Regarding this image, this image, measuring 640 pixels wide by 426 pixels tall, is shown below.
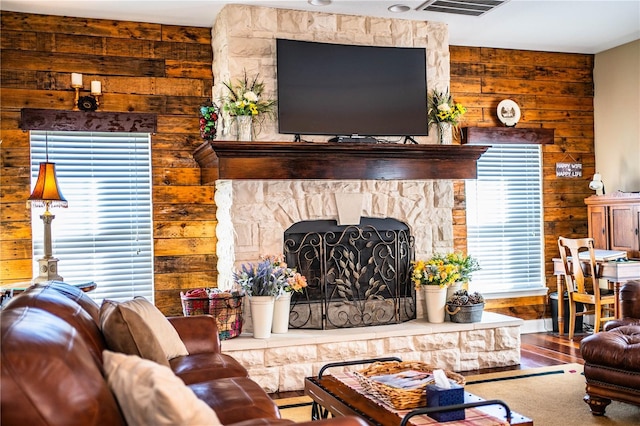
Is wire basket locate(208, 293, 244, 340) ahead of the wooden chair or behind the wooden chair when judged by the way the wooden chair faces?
behind

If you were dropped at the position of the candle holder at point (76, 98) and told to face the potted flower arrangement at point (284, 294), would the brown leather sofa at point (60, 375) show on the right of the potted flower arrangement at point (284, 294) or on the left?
right

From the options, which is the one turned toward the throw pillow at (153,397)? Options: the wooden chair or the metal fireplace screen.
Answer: the metal fireplace screen

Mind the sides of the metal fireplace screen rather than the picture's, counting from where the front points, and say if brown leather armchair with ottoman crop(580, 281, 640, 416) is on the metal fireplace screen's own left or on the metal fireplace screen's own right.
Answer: on the metal fireplace screen's own left

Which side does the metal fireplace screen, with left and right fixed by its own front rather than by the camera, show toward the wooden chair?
left

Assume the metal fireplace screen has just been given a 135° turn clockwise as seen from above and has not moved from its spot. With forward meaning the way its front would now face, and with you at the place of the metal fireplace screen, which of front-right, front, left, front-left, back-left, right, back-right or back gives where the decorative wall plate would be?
right

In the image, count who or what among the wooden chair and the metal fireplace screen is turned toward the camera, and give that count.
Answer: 1

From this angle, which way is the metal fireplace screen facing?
toward the camera

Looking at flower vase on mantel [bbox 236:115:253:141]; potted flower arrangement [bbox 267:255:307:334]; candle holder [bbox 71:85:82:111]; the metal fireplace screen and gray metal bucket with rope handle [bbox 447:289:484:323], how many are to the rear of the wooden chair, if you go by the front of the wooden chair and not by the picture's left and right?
5

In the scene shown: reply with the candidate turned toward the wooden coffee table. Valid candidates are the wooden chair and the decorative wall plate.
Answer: the decorative wall plate

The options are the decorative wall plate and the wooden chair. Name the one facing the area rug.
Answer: the decorative wall plate

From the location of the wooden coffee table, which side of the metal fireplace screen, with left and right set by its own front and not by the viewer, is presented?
front

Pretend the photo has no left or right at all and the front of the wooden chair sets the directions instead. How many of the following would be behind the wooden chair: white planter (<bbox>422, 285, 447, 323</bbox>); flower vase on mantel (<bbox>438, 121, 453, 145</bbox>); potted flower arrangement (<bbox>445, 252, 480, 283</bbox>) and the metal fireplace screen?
4

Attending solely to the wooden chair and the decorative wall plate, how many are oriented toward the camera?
1

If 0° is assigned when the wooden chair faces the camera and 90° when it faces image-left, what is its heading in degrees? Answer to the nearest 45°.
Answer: approximately 225°

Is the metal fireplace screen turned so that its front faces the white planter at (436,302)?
no

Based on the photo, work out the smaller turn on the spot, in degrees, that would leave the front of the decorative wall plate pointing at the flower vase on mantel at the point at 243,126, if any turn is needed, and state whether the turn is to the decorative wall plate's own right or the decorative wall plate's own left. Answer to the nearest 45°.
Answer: approximately 45° to the decorative wall plate's own right

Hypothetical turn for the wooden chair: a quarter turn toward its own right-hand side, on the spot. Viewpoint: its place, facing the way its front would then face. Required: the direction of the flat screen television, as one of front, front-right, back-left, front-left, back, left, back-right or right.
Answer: right

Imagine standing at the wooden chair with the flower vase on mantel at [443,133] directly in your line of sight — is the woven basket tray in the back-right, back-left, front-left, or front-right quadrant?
front-left

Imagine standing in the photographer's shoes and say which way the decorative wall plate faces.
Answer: facing the viewer
